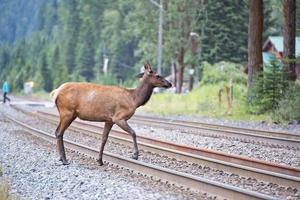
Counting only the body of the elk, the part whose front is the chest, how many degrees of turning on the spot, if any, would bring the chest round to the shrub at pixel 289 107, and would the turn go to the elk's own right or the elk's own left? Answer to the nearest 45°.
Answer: approximately 45° to the elk's own left

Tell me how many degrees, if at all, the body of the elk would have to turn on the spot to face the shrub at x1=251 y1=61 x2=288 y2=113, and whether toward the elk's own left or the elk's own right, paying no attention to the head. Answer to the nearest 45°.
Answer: approximately 45° to the elk's own left

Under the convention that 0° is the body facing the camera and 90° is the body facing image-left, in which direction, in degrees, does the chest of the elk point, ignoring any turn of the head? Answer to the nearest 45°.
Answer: approximately 270°

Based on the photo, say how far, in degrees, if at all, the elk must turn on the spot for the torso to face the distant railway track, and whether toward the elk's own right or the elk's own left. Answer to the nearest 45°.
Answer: approximately 45° to the elk's own left
